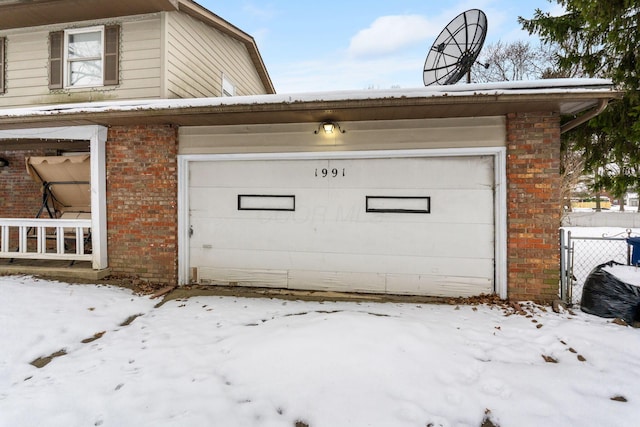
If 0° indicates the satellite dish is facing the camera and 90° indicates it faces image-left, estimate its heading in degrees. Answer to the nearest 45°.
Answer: approximately 45°

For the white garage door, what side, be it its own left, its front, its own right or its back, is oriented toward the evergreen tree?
left

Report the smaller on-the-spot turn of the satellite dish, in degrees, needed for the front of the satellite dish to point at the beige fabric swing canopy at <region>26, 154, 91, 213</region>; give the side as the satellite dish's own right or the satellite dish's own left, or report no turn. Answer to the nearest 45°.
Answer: approximately 45° to the satellite dish's own right

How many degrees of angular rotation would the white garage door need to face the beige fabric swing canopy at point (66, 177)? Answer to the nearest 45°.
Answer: approximately 90° to its right

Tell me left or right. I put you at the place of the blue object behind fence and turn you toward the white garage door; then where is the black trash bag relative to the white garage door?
left

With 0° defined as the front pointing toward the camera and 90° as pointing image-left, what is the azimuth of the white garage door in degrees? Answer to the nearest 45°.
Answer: approximately 0°

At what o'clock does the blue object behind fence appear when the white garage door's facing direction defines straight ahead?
The blue object behind fence is roughly at 9 o'clock from the white garage door.

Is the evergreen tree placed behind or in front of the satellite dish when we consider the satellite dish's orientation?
behind
